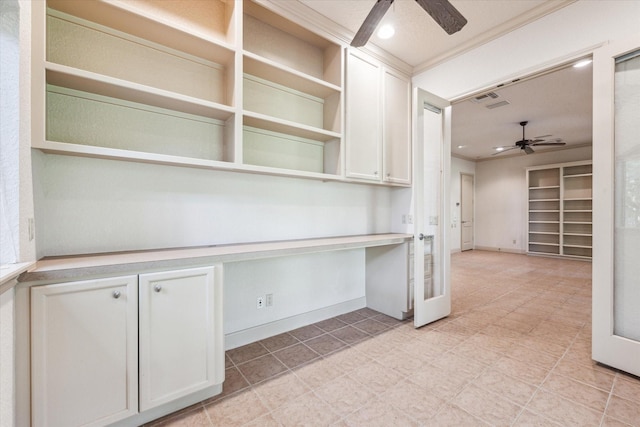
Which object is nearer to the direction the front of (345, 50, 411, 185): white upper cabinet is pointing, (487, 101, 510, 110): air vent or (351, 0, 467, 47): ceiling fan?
the ceiling fan

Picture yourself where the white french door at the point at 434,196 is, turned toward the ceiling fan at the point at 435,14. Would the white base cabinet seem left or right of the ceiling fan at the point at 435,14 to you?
right

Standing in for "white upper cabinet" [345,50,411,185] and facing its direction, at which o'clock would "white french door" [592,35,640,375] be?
The white french door is roughly at 11 o'clock from the white upper cabinet.

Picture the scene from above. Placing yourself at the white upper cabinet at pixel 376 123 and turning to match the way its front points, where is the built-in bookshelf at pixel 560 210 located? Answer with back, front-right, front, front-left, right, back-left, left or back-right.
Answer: left

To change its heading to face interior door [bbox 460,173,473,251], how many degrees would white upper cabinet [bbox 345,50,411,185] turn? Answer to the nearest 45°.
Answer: approximately 90° to its left

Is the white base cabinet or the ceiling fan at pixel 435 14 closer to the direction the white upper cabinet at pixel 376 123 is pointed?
the ceiling fan

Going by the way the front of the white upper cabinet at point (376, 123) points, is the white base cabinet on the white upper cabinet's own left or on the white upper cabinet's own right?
on the white upper cabinet's own right

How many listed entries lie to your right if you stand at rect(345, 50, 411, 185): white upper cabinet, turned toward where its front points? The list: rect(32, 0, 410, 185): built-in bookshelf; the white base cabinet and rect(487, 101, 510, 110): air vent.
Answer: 2

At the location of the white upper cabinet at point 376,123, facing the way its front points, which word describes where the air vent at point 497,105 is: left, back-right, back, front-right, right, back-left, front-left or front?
left
